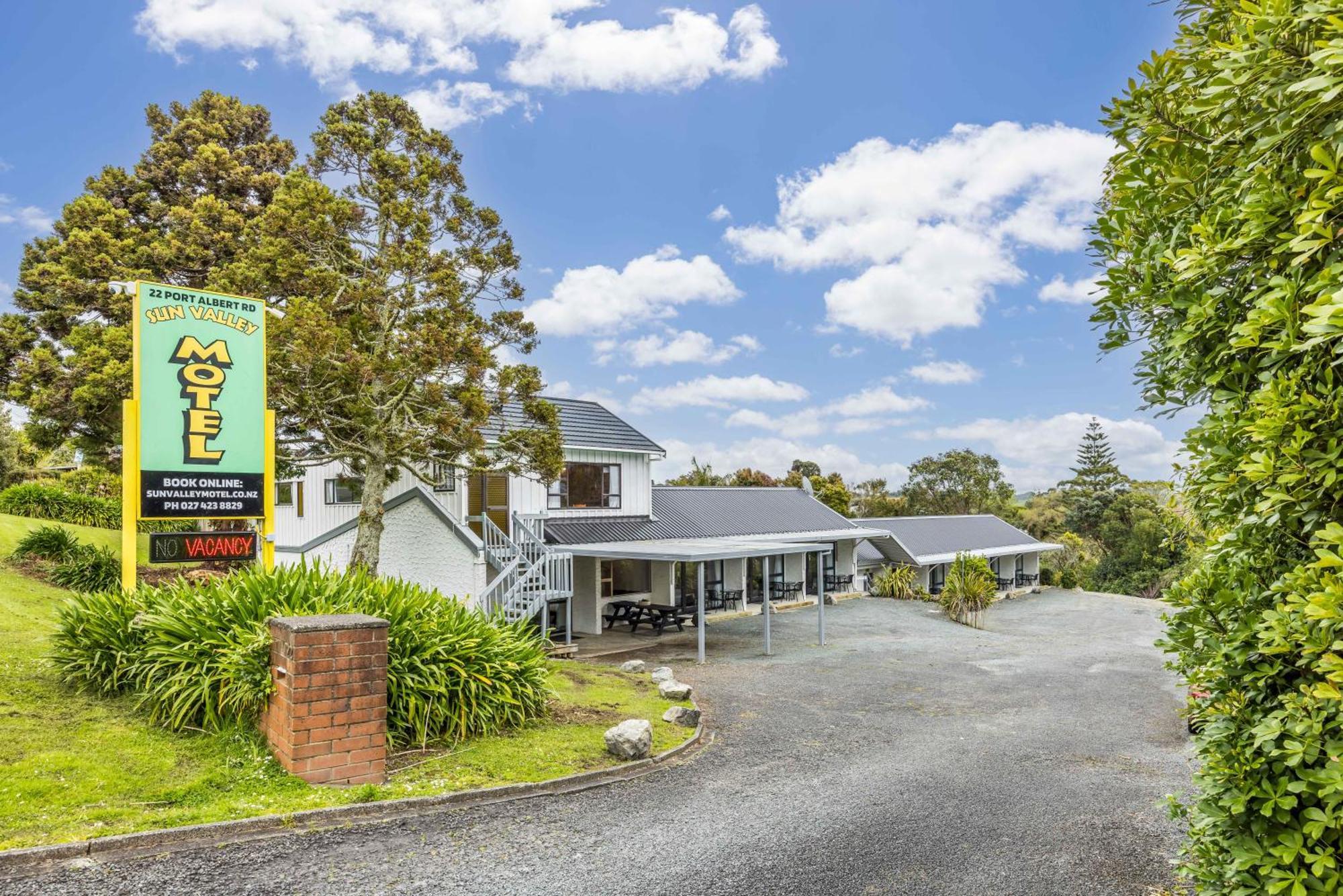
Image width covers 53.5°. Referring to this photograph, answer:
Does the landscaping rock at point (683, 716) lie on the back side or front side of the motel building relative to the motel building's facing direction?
on the front side

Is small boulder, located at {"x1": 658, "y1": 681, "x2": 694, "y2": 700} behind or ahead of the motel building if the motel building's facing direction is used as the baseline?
ahead

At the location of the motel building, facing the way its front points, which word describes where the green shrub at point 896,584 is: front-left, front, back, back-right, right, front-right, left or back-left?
left

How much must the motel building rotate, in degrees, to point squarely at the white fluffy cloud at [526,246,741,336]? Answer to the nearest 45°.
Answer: approximately 135° to its left

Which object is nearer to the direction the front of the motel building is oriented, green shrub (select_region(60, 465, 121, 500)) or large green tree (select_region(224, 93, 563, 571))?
the large green tree

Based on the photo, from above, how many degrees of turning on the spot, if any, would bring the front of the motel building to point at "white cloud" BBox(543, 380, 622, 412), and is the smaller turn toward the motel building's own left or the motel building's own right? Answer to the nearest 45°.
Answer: approximately 135° to the motel building's own left

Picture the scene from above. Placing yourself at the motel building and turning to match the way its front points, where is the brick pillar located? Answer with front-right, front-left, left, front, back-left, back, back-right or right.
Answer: front-right

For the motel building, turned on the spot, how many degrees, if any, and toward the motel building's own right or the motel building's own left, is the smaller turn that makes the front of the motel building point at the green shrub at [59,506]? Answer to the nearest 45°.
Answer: approximately 135° to the motel building's own right
